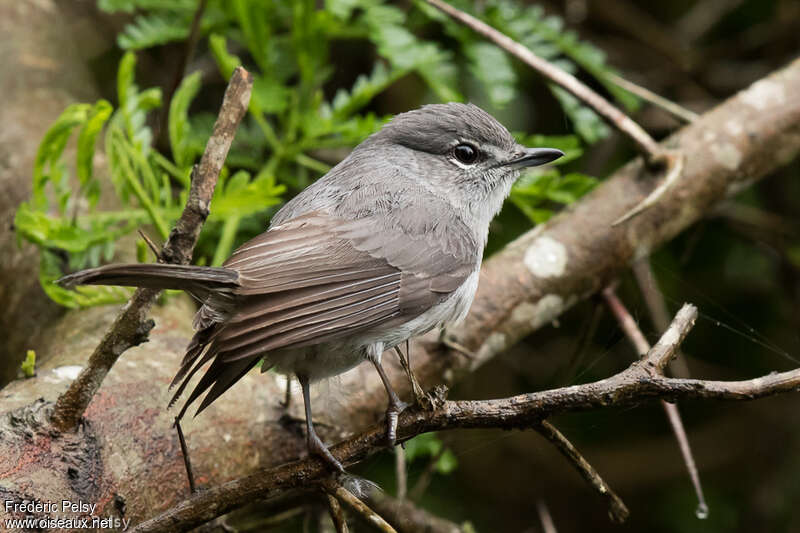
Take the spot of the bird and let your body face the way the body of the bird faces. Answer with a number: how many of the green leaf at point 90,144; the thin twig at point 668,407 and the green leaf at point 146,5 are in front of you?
1

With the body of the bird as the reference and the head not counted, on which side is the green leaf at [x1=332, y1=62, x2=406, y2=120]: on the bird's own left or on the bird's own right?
on the bird's own left

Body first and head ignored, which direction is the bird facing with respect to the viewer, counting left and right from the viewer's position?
facing to the right of the viewer

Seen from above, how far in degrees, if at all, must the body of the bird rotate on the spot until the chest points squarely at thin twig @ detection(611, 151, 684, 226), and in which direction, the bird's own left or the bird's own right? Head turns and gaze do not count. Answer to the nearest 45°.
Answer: approximately 45° to the bird's own left

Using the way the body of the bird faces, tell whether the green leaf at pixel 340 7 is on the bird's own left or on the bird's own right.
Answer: on the bird's own left

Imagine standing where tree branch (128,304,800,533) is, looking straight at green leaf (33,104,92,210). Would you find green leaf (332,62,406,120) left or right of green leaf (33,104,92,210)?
right

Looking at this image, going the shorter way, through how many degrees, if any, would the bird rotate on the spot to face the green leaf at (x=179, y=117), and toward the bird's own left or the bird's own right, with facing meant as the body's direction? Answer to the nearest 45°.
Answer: approximately 135° to the bird's own left

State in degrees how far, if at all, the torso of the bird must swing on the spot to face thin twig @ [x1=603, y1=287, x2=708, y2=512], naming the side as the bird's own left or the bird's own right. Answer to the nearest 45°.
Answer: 0° — it already faces it

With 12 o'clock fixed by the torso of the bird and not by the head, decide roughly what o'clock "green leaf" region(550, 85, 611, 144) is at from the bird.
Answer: The green leaf is roughly at 10 o'clock from the bird.
